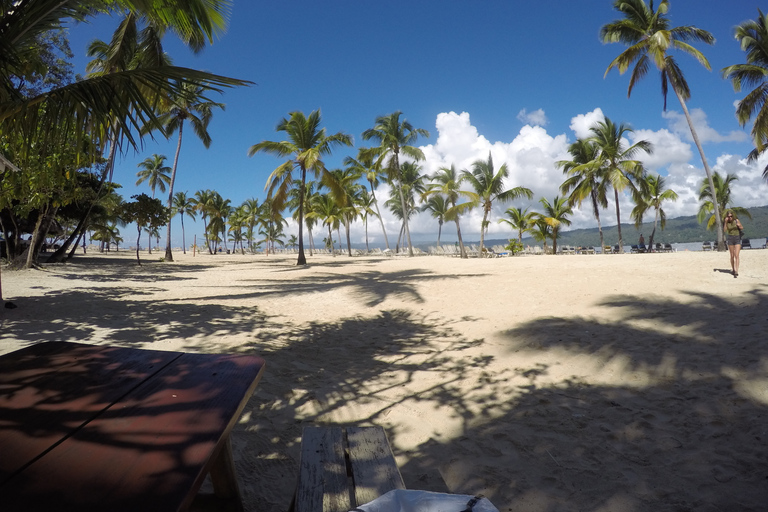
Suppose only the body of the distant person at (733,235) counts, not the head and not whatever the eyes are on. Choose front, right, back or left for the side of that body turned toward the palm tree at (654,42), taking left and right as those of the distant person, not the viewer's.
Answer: back

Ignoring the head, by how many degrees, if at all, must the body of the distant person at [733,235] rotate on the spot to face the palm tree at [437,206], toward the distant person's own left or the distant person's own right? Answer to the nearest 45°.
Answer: approximately 135° to the distant person's own right

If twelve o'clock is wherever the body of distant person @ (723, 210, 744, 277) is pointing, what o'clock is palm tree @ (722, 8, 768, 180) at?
The palm tree is roughly at 6 o'clock from the distant person.

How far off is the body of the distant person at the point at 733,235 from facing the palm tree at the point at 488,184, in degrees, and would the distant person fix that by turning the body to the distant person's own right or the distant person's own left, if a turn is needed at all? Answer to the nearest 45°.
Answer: approximately 135° to the distant person's own right

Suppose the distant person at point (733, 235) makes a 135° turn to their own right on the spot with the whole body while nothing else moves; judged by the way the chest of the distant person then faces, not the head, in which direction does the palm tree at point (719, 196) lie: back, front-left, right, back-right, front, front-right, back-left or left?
front-right

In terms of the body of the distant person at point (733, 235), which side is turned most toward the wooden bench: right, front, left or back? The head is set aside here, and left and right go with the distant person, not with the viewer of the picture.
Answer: front

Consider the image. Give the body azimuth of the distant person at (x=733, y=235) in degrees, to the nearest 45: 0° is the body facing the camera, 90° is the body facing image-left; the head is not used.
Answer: approximately 0°
